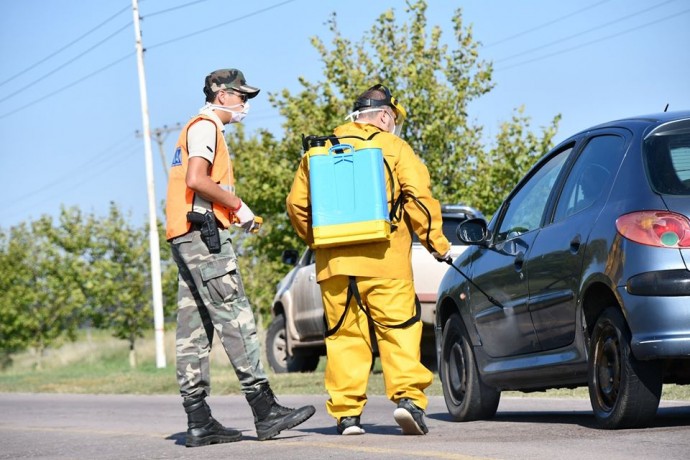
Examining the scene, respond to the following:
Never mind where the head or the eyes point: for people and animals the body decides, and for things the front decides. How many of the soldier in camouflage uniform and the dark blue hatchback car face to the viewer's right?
1

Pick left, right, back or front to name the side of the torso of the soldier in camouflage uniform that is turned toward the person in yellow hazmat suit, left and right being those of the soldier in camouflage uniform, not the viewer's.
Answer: front

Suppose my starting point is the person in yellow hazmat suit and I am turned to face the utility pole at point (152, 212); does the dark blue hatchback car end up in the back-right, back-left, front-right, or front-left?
back-right

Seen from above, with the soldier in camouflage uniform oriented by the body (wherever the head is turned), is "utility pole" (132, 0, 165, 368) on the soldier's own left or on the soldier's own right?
on the soldier's own left

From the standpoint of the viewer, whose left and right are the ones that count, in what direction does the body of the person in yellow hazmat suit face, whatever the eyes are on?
facing away from the viewer and to the right of the viewer

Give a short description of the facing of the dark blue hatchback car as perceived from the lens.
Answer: facing away from the viewer and to the left of the viewer

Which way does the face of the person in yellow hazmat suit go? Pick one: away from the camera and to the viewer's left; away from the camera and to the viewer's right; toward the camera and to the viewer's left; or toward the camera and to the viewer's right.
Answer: away from the camera and to the viewer's right

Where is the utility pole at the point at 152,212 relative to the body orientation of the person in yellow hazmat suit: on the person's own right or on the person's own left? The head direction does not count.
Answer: on the person's own left

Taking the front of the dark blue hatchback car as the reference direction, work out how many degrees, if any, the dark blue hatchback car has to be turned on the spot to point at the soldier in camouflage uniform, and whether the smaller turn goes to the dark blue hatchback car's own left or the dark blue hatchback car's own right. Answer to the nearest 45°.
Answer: approximately 45° to the dark blue hatchback car's own left

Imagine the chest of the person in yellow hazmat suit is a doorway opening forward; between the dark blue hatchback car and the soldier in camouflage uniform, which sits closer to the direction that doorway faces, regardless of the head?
the dark blue hatchback car

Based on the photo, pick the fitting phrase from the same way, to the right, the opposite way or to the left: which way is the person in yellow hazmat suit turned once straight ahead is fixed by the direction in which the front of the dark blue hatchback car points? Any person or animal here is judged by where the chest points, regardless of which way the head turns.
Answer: to the right

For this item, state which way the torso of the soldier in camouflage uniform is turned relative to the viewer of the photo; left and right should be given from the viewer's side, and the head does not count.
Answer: facing to the right of the viewer
